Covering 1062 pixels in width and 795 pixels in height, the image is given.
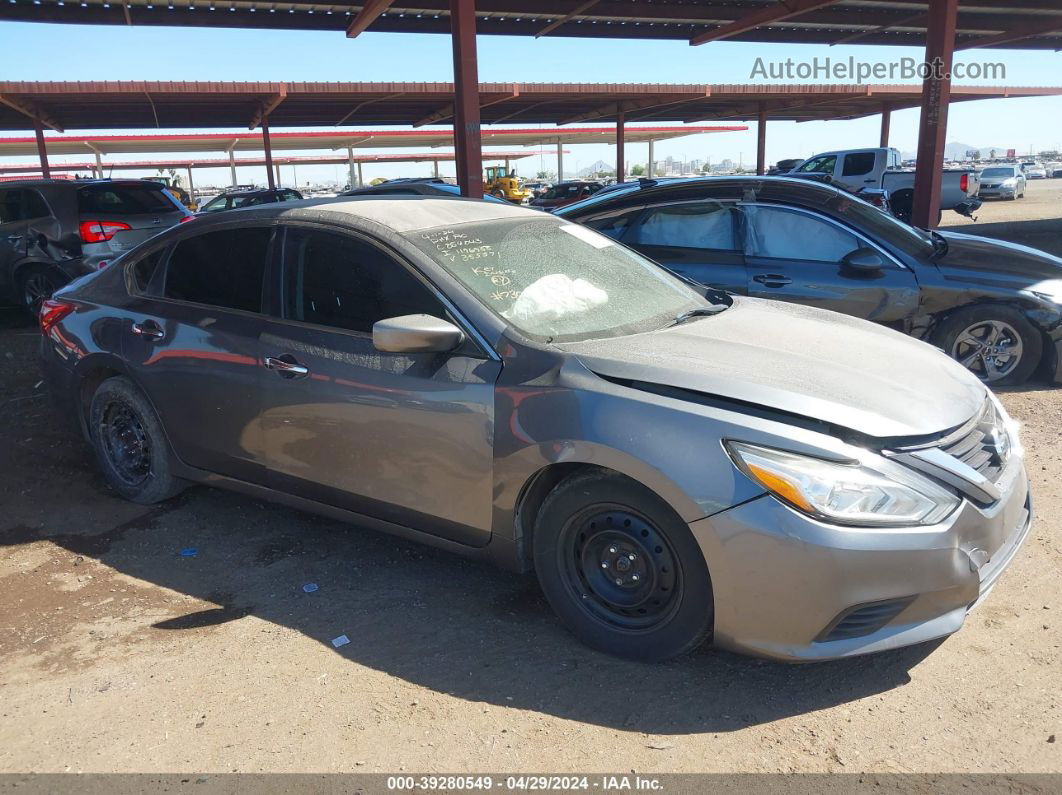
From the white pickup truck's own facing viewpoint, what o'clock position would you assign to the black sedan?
The black sedan is roughly at 9 o'clock from the white pickup truck.

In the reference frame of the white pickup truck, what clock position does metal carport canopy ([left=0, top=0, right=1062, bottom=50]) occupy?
The metal carport canopy is roughly at 10 o'clock from the white pickup truck.

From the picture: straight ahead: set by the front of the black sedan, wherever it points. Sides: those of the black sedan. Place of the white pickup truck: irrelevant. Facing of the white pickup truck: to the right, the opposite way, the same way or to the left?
the opposite way

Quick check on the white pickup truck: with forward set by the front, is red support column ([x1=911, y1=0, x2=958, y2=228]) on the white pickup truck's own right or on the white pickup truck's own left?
on the white pickup truck's own left

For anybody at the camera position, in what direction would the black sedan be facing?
facing to the right of the viewer

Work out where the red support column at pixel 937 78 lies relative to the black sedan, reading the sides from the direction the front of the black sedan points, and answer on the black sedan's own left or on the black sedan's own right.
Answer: on the black sedan's own left

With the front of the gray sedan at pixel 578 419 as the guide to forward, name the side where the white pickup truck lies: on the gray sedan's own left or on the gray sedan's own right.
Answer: on the gray sedan's own left

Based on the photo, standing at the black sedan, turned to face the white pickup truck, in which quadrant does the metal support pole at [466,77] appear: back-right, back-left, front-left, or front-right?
front-left

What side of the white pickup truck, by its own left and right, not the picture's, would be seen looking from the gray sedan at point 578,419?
left

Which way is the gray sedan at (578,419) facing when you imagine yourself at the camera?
facing the viewer and to the right of the viewer

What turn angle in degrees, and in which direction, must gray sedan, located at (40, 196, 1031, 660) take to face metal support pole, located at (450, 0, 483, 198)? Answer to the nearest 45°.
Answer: approximately 135° to its left

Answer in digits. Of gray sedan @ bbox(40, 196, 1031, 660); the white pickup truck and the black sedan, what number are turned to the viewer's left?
1

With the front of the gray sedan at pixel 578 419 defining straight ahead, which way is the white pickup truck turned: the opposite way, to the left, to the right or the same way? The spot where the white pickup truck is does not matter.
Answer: the opposite way

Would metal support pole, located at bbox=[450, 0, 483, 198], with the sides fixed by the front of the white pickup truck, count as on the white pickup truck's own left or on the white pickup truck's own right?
on the white pickup truck's own left

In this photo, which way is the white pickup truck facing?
to the viewer's left

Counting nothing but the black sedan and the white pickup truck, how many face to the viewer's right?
1
